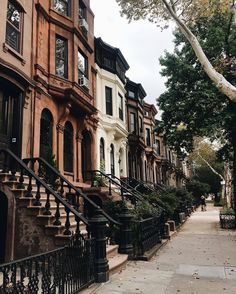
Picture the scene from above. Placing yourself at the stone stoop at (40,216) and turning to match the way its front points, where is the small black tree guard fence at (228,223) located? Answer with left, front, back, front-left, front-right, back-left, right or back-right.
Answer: left

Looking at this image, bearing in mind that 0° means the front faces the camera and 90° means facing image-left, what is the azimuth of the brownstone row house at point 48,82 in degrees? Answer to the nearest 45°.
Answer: approximately 315°

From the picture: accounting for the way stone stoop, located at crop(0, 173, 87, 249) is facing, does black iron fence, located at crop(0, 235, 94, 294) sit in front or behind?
in front

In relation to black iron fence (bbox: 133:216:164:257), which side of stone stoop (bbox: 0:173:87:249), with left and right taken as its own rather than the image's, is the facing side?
left
